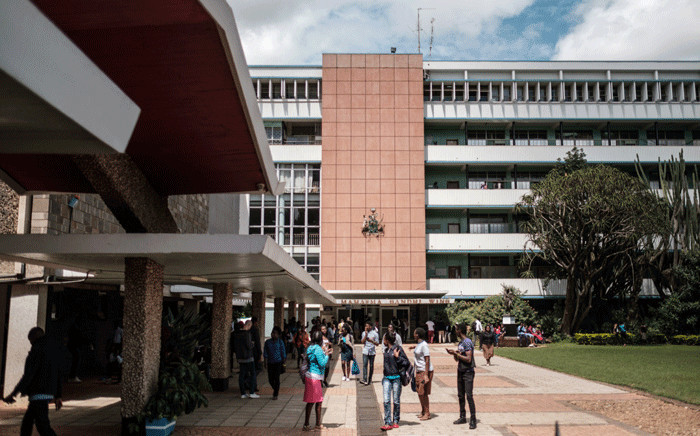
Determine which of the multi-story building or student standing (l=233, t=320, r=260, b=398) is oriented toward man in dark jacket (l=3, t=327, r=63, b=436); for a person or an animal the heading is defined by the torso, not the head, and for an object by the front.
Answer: the multi-story building

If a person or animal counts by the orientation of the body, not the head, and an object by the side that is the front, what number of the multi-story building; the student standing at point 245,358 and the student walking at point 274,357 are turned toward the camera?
2

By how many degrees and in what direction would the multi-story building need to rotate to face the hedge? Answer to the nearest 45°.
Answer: approximately 45° to its left

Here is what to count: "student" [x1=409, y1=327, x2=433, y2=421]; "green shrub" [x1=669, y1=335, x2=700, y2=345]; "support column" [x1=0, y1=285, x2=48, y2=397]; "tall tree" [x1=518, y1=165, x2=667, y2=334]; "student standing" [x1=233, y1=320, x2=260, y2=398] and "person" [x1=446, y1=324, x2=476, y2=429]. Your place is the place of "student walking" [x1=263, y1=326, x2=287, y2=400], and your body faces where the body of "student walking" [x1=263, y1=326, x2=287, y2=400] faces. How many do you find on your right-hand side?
2

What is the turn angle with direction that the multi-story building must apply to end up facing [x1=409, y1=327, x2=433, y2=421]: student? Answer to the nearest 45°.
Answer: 0° — it already faces them

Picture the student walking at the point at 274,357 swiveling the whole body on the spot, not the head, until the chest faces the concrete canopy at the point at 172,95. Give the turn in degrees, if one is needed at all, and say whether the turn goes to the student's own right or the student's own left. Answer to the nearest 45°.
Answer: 0° — they already face it

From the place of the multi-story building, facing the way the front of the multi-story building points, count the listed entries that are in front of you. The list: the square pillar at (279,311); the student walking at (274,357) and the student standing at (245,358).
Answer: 3

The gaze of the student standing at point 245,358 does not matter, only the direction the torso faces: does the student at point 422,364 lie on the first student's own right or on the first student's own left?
on the first student's own right

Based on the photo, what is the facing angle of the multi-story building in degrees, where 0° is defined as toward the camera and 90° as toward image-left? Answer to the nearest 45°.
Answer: approximately 0°

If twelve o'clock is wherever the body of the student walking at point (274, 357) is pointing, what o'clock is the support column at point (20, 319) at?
The support column is roughly at 3 o'clock from the student walking.
